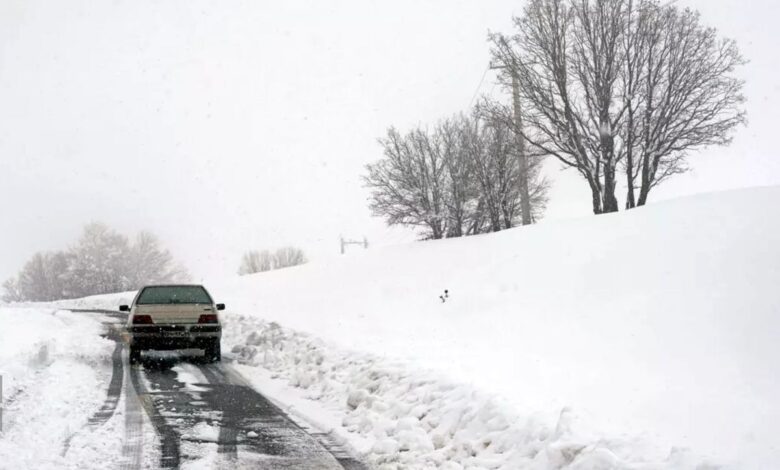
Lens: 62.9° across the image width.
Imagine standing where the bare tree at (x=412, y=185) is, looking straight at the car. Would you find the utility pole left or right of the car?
left

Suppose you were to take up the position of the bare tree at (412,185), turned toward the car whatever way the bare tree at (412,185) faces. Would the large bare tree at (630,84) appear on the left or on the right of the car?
left

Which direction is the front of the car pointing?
away from the camera

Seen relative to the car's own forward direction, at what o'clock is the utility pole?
The utility pole is roughly at 2 o'clock from the car.

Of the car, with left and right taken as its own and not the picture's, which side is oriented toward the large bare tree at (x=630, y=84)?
right

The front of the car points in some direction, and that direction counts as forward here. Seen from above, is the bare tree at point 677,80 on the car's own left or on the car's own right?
on the car's own right

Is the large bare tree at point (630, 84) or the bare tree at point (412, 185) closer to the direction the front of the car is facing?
the bare tree
